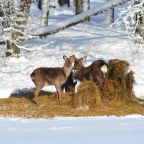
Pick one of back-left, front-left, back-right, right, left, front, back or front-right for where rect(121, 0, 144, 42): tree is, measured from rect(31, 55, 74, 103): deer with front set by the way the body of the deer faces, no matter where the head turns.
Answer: front-left

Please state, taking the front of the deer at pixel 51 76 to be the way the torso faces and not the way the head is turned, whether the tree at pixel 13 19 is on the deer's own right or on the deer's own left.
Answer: on the deer's own left

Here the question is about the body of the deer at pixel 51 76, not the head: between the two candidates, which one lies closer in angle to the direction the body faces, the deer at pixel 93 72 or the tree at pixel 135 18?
the deer

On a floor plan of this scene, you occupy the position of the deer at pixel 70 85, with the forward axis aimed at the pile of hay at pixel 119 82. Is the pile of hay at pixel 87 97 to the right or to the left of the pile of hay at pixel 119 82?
right

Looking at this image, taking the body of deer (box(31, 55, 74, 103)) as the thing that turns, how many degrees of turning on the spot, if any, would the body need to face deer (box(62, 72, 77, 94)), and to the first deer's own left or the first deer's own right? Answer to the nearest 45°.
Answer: approximately 45° to the first deer's own left

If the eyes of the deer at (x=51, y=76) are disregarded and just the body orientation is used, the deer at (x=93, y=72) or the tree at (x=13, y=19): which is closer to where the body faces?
the deer

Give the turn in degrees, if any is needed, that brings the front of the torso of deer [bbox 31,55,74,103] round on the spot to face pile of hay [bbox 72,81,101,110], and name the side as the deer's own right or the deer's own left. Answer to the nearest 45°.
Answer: approximately 45° to the deer's own right

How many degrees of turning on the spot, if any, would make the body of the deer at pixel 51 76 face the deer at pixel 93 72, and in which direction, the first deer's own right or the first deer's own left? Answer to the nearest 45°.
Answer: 0° — it already faces it

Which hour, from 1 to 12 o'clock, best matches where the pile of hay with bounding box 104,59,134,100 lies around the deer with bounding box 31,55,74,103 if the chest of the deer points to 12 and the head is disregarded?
The pile of hay is roughly at 12 o'clock from the deer.

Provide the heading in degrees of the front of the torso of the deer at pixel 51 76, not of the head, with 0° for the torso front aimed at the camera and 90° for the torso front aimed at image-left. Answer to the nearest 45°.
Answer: approximately 270°

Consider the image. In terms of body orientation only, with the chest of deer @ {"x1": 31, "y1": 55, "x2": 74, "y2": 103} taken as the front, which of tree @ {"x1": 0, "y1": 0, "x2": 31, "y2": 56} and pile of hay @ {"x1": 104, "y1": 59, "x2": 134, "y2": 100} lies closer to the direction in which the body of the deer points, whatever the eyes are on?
the pile of hay
